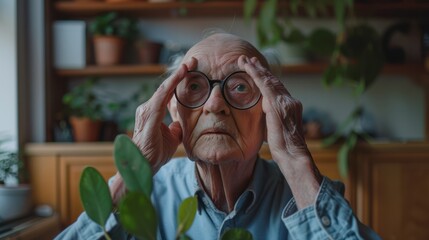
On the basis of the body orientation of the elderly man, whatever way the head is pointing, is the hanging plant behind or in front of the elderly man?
behind

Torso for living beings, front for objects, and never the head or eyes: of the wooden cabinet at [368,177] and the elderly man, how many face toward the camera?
2

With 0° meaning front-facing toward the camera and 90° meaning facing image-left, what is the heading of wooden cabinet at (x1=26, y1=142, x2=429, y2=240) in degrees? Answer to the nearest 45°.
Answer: approximately 0°

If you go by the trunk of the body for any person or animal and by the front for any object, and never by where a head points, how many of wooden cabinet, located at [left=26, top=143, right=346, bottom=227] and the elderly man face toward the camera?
2
